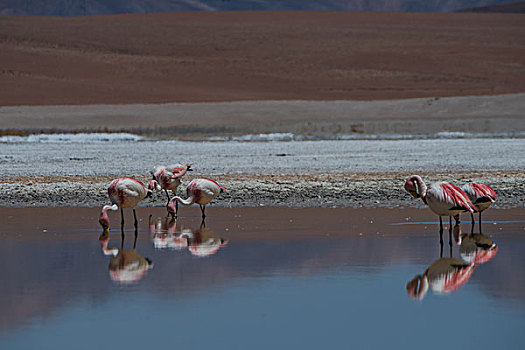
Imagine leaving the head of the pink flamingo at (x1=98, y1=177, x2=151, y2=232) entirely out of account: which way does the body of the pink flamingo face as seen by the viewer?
to the viewer's left

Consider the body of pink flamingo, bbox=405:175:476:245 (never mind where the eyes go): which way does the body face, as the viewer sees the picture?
to the viewer's left

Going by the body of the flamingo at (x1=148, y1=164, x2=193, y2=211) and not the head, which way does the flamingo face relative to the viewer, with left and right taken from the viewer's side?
facing to the left of the viewer

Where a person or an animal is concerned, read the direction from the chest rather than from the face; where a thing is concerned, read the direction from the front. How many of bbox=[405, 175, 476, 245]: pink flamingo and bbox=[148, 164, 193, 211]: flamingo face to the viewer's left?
2

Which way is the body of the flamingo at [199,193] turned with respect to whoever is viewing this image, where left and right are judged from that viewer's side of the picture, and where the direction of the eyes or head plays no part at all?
facing to the left of the viewer

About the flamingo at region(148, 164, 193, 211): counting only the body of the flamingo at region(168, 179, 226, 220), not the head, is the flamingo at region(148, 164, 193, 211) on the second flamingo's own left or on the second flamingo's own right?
on the second flamingo's own right
